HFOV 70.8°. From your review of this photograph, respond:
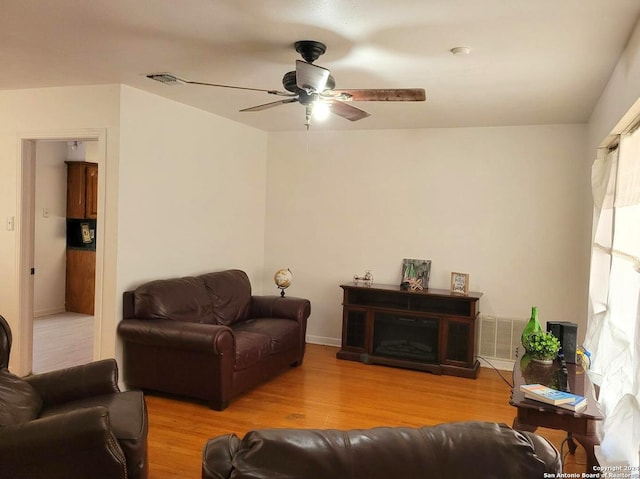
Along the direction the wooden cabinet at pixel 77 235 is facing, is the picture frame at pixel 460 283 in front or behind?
in front

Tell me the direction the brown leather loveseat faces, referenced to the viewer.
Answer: facing the viewer and to the right of the viewer

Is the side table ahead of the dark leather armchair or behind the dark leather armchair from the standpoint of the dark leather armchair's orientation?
ahead

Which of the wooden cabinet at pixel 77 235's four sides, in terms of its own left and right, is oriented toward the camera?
front

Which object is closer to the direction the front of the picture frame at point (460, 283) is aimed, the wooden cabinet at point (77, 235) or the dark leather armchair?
the dark leather armchair

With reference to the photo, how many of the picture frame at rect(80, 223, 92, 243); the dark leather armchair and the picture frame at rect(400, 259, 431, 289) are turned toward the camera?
2

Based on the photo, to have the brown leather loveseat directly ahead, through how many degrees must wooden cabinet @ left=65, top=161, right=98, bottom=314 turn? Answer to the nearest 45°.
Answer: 0° — it already faces it

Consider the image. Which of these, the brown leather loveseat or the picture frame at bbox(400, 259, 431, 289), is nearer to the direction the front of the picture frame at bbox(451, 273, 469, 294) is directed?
the brown leather loveseat

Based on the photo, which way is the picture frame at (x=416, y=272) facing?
toward the camera

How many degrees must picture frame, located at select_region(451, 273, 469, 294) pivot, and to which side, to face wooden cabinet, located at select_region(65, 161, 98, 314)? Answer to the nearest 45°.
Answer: approximately 90° to its right

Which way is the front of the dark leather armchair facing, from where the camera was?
facing to the right of the viewer

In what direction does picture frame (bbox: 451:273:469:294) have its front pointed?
toward the camera

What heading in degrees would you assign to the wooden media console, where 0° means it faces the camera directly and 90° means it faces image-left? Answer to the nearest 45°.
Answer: approximately 0°

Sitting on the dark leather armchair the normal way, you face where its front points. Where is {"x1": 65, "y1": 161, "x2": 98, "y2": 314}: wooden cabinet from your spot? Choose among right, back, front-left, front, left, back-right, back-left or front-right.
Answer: left
